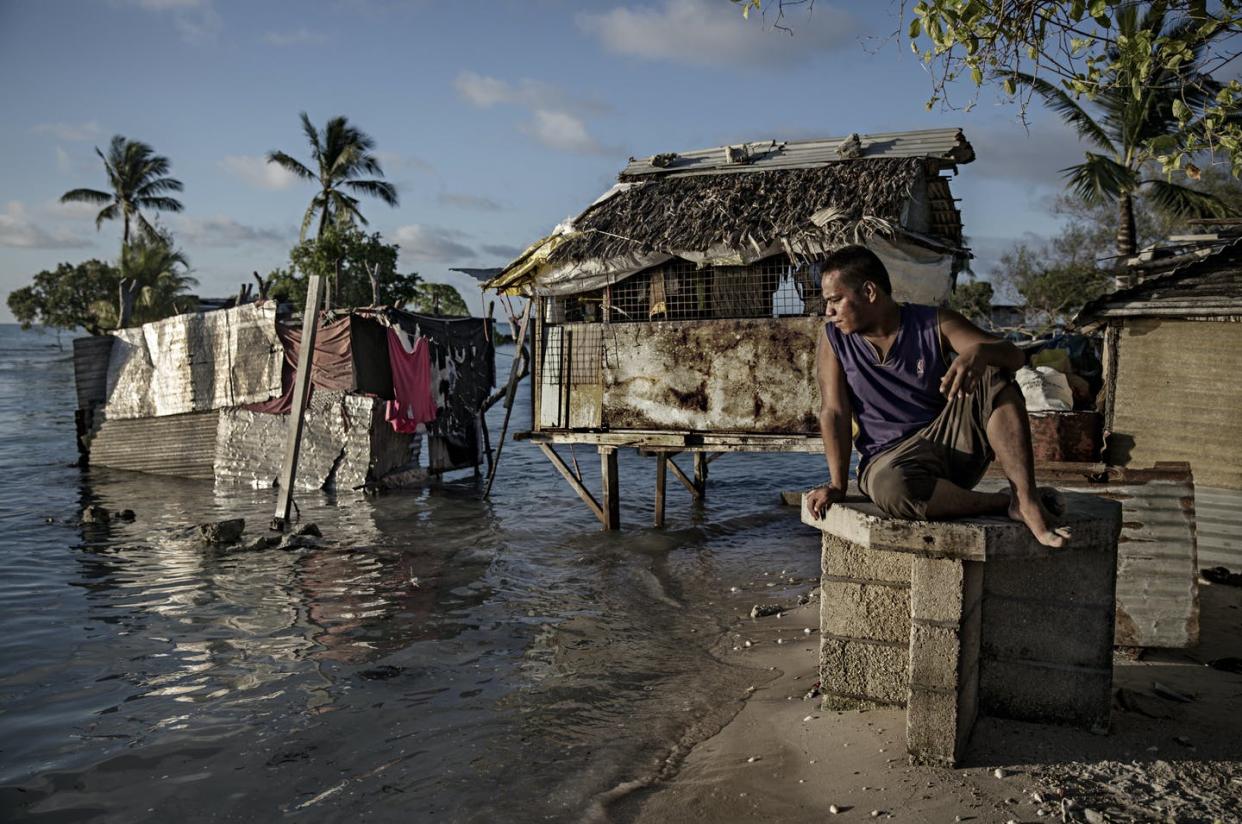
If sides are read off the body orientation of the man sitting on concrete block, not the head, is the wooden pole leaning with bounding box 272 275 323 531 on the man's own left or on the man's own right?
on the man's own right

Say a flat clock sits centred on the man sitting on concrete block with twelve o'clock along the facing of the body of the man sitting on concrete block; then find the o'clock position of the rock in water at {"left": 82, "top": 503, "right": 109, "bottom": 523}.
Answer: The rock in water is roughly at 4 o'clock from the man sitting on concrete block.

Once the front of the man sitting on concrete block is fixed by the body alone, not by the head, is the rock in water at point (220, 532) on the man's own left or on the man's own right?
on the man's own right

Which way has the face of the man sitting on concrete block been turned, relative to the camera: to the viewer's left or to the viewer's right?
to the viewer's left

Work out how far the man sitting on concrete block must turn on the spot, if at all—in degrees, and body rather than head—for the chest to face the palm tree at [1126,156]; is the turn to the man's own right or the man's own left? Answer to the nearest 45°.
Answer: approximately 180°

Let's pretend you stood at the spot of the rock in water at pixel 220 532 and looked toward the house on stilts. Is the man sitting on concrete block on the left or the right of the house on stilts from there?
right

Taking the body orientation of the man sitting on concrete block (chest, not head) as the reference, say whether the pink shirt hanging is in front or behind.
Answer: behind

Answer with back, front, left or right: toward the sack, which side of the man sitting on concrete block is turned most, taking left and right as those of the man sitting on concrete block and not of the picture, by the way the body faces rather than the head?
back
